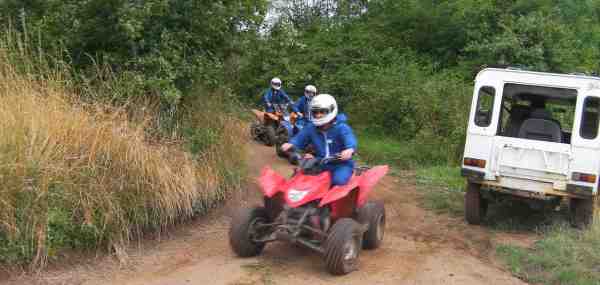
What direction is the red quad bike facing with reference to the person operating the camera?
facing the viewer and to the left of the viewer

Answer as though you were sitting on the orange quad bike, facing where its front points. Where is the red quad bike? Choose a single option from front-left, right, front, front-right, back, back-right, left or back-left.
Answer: front-left

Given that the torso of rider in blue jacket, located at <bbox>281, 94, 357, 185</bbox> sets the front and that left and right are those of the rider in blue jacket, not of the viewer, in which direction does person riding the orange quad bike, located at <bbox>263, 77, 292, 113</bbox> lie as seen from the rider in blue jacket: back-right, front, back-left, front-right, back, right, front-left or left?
back-right

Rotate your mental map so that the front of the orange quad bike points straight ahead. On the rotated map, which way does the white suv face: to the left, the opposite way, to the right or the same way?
the opposite way

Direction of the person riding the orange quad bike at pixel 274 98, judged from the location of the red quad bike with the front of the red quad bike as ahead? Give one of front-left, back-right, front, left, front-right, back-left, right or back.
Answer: back-right

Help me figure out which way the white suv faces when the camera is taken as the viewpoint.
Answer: facing away from the viewer

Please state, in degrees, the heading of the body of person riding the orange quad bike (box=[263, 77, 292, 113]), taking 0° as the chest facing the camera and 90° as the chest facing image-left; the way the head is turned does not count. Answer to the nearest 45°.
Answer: approximately 315°

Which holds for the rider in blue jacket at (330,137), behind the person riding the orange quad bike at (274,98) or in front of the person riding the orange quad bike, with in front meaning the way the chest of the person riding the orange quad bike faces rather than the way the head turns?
in front

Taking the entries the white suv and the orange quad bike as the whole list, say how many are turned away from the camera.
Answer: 1

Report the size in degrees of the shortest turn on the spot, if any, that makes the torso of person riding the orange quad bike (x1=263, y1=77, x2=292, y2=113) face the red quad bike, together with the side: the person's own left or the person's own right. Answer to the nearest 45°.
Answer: approximately 45° to the person's own right

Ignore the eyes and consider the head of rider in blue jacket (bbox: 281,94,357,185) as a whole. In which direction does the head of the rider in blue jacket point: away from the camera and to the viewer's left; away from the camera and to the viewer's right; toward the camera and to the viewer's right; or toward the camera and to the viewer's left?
toward the camera and to the viewer's left

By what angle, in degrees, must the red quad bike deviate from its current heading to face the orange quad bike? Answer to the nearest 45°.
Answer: approximately 135° to its right

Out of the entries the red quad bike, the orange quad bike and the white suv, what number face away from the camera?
1
